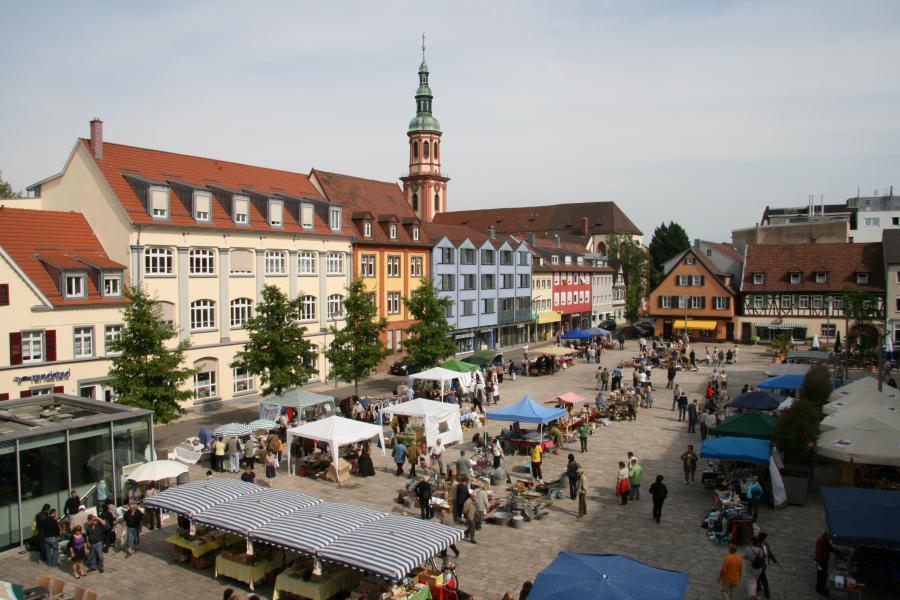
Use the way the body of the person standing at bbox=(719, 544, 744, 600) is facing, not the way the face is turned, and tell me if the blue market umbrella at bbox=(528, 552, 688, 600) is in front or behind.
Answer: behind

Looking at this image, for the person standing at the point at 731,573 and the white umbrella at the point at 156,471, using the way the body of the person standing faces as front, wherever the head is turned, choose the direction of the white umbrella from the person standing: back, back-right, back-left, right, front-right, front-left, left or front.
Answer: left

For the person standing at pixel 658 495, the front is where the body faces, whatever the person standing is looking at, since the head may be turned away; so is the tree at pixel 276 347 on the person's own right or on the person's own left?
on the person's own left

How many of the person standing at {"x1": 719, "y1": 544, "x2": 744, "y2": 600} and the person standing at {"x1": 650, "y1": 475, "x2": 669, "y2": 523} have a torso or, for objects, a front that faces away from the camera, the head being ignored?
2

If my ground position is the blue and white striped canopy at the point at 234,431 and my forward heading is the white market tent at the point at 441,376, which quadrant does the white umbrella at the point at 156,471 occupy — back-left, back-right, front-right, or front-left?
back-right

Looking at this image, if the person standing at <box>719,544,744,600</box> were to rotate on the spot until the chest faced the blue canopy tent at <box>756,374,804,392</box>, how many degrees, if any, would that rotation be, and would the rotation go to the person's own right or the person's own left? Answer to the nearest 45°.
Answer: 0° — they already face it

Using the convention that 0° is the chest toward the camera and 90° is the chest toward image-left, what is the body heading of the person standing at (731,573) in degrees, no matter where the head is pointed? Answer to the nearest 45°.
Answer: approximately 180°

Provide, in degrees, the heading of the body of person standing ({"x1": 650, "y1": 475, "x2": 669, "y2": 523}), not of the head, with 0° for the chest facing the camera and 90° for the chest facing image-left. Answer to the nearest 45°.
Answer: approximately 180°

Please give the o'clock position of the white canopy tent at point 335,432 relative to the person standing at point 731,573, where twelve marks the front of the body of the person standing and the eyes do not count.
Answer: The white canopy tent is roughly at 10 o'clock from the person standing.

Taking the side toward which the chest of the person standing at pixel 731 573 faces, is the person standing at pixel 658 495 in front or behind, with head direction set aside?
in front

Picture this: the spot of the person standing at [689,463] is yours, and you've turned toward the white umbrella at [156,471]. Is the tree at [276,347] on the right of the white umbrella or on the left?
right

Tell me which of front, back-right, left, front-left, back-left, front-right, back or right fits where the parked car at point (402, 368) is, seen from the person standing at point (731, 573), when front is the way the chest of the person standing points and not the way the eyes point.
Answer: front-left

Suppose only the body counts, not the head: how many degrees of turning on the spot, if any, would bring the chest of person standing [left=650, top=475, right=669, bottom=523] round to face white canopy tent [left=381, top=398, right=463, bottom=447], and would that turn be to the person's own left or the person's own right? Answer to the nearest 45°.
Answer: approximately 45° to the person's own left

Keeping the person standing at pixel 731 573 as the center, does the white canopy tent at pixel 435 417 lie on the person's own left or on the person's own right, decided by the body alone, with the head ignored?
on the person's own left
